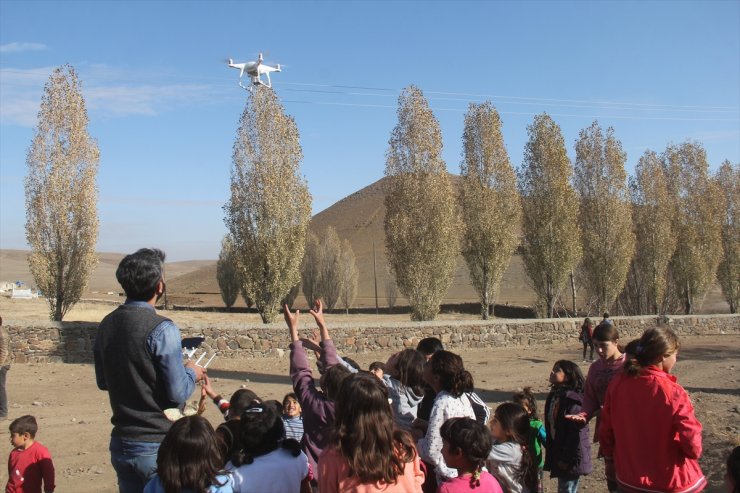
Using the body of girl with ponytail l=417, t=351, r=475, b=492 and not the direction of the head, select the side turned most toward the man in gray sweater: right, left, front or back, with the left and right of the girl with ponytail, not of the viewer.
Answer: left

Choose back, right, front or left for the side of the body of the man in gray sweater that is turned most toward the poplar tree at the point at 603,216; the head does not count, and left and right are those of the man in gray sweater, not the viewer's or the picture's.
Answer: front

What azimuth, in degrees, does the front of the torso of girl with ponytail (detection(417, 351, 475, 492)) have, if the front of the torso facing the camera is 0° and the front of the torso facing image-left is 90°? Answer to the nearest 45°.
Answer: approximately 135°

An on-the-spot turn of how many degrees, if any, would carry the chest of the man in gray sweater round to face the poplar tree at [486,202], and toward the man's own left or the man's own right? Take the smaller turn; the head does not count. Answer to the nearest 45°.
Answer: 0° — they already face it

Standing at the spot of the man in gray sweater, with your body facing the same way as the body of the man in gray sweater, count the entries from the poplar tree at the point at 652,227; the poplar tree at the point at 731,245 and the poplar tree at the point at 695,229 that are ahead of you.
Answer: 3

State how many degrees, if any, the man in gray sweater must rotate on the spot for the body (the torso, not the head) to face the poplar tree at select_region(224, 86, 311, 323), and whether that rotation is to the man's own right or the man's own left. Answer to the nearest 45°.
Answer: approximately 45° to the man's own left

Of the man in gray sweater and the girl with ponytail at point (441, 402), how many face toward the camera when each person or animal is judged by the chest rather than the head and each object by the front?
0

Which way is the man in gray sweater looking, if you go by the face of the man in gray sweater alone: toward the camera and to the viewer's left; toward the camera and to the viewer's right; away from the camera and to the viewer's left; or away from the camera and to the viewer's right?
away from the camera and to the viewer's right
